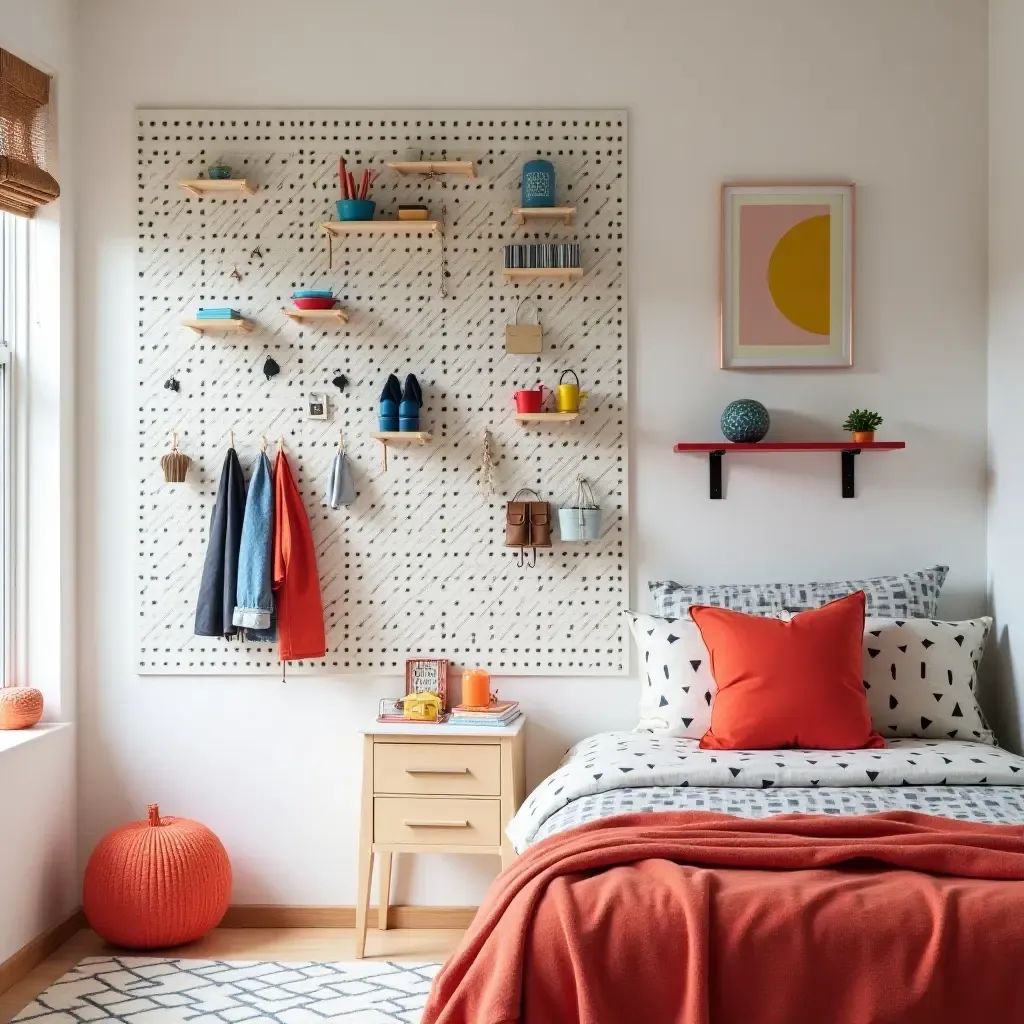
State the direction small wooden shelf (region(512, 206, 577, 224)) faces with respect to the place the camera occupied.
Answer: facing the viewer

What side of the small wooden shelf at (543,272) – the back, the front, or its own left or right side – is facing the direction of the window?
right

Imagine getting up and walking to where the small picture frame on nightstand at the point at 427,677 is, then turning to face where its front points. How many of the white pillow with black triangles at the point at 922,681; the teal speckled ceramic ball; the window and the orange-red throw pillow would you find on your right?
1

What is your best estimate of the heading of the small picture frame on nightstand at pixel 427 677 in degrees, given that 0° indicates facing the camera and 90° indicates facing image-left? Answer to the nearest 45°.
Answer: approximately 0°

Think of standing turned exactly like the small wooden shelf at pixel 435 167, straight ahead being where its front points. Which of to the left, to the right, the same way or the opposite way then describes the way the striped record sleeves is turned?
the same way

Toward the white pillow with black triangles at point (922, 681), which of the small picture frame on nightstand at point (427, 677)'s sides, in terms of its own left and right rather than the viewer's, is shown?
left

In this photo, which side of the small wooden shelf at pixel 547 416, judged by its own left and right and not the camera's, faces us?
front

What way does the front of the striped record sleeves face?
toward the camera

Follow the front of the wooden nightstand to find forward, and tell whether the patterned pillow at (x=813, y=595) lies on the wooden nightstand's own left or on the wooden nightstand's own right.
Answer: on the wooden nightstand's own left

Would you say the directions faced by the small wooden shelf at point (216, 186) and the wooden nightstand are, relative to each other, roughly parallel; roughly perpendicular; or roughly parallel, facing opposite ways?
roughly parallel

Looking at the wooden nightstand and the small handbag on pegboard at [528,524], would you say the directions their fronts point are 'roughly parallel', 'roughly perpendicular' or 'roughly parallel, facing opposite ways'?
roughly parallel

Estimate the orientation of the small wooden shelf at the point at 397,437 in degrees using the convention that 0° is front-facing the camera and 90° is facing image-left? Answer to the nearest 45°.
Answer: approximately 0°

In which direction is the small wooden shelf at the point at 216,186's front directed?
toward the camera

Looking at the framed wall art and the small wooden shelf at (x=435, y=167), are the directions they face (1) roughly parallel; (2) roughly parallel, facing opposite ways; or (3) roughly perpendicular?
roughly parallel
